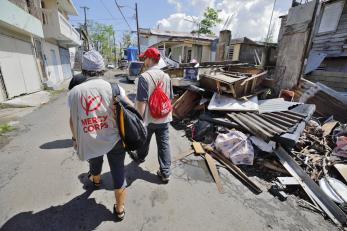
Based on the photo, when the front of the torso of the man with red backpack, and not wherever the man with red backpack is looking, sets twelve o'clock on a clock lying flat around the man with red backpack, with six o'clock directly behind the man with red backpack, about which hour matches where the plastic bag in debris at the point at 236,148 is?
The plastic bag in debris is roughly at 4 o'clock from the man with red backpack.

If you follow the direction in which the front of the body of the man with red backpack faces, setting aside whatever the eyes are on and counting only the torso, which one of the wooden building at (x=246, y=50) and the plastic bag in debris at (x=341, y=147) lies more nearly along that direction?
the wooden building

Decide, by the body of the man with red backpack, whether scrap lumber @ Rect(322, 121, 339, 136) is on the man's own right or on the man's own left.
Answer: on the man's own right

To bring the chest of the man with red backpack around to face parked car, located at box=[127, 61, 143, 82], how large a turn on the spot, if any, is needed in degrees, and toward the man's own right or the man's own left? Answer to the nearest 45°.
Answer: approximately 45° to the man's own right

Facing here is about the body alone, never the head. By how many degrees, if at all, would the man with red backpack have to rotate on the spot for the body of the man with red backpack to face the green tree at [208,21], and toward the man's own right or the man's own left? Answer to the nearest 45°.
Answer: approximately 45° to the man's own right

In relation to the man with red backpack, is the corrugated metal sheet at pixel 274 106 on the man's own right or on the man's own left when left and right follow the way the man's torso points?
on the man's own right

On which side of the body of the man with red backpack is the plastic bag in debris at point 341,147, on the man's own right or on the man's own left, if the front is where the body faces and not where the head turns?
on the man's own right

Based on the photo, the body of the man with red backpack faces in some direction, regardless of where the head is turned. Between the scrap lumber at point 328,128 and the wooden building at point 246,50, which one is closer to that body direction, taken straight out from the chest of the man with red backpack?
the wooden building

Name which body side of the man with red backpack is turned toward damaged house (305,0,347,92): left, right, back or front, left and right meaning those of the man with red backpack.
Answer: right

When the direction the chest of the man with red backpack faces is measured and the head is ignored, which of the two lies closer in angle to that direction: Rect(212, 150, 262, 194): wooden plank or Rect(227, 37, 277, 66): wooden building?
the wooden building

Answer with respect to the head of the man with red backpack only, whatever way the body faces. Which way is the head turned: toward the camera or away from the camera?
away from the camera

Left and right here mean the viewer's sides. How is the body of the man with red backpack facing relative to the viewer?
facing away from the viewer and to the left of the viewer
